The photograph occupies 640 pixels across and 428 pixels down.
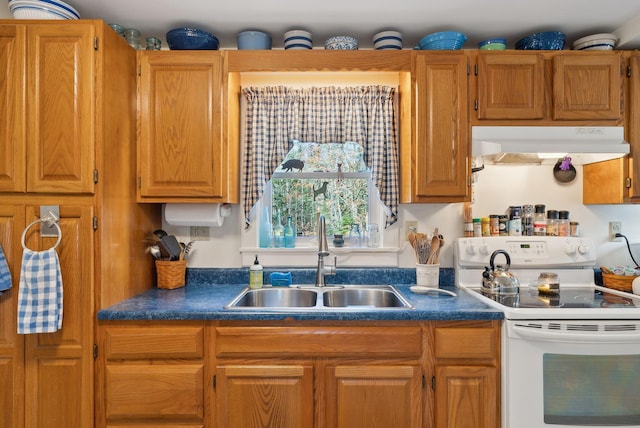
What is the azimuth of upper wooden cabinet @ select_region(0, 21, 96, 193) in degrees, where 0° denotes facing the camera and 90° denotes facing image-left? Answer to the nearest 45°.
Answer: approximately 0°

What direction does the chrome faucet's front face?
toward the camera

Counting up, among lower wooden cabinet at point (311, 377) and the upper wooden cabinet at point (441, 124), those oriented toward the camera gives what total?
2

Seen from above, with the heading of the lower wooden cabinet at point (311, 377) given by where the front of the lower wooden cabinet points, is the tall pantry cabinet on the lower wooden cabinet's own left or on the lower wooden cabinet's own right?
on the lower wooden cabinet's own right

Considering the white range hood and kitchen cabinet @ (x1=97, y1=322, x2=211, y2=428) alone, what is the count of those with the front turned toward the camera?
2

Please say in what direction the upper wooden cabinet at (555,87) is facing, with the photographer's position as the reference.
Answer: facing the viewer

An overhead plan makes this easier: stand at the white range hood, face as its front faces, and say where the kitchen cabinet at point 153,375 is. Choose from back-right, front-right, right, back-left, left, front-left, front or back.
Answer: front-right

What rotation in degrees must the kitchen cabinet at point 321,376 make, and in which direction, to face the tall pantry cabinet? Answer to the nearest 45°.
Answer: approximately 90° to its right
